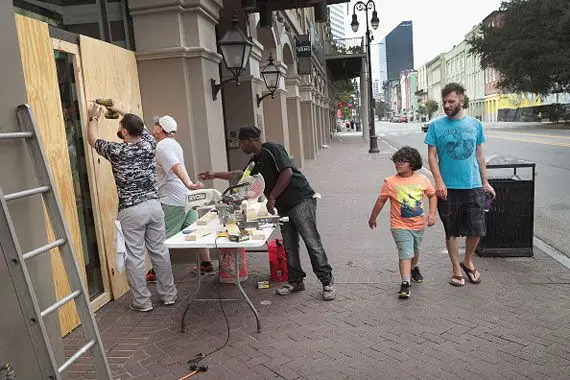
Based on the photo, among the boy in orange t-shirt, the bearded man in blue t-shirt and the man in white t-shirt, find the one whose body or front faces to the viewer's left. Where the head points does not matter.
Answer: the man in white t-shirt

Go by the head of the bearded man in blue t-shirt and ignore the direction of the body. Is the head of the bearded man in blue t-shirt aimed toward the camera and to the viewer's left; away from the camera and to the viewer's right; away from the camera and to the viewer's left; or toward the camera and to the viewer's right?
toward the camera and to the viewer's left

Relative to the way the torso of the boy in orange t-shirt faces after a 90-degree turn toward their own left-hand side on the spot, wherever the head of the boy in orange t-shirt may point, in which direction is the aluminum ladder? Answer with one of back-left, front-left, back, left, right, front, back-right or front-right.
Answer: back-right

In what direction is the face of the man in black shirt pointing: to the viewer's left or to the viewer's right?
to the viewer's left

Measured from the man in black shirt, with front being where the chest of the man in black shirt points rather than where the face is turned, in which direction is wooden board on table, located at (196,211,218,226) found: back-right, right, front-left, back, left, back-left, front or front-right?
front

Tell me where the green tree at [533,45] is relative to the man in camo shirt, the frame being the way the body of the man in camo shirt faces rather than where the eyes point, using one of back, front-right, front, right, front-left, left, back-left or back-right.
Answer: right

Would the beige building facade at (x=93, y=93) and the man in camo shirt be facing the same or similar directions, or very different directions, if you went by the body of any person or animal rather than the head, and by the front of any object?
very different directions

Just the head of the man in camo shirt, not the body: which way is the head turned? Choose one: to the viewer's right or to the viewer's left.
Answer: to the viewer's left

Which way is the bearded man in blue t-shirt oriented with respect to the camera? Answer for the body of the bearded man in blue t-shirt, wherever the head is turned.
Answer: toward the camera

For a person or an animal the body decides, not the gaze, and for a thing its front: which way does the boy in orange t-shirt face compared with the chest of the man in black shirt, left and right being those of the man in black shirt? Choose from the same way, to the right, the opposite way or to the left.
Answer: to the left

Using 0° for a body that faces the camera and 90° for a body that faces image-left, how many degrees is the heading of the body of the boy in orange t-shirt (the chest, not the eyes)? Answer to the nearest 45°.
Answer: approximately 0°

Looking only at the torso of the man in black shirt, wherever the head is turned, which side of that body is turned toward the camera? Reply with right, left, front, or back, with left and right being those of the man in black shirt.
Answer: left

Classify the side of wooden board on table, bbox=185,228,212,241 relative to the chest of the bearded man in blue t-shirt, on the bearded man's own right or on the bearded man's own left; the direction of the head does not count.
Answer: on the bearded man's own right

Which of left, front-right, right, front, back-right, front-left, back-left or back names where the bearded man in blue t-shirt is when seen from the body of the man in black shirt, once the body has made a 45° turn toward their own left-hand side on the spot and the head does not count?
back-left

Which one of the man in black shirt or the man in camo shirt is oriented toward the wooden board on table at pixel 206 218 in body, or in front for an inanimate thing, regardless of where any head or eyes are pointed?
the man in black shirt

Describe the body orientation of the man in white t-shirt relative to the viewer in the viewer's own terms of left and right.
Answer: facing to the left of the viewer

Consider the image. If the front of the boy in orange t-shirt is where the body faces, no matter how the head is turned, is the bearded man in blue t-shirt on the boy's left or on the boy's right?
on the boy's left

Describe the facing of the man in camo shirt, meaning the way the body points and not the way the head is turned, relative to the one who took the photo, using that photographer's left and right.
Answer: facing away from the viewer and to the left of the viewer

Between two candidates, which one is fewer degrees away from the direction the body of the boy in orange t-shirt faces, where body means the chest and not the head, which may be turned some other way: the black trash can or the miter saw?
the miter saw
